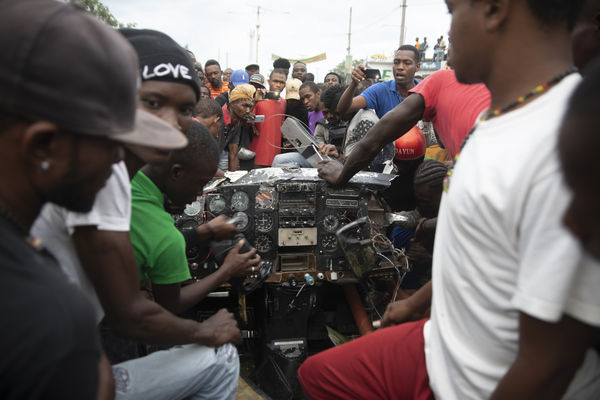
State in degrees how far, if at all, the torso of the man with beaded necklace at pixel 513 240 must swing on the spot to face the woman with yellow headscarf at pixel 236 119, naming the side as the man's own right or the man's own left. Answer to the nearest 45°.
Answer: approximately 45° to the man's own right

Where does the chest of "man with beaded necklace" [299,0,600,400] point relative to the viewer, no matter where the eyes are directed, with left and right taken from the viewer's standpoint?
facing to the left of the viewer

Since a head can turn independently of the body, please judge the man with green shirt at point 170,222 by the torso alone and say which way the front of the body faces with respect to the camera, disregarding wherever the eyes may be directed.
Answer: to the viewer's right

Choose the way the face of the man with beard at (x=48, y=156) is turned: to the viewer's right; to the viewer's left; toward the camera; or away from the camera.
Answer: to the viewer's right

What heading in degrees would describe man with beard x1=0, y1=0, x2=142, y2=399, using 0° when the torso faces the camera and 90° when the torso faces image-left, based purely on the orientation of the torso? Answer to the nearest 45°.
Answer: approximately 270°

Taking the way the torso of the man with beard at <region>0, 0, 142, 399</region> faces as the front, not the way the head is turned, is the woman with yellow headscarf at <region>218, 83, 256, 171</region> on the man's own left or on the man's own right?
on the man's own left

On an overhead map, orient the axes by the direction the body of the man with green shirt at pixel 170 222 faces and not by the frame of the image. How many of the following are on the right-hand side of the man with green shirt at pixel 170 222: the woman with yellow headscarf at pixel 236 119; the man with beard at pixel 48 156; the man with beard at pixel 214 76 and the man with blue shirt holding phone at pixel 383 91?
1

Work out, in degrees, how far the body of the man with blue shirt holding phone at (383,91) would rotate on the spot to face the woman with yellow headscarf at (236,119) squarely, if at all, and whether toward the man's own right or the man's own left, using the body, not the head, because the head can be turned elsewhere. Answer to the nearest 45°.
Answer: approximately 45° to the man's own right

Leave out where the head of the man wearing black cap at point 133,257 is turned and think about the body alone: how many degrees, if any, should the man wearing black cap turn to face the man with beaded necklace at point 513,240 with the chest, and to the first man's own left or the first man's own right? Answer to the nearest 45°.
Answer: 0° — they already face them

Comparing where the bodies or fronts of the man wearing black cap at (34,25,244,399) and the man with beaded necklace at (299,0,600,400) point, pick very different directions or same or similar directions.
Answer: very different directions

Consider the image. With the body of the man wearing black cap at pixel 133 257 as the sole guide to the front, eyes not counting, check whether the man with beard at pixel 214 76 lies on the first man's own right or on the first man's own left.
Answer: on the first man's own left

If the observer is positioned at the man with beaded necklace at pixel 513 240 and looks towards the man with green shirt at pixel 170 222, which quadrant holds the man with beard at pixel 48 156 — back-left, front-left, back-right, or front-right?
front-left

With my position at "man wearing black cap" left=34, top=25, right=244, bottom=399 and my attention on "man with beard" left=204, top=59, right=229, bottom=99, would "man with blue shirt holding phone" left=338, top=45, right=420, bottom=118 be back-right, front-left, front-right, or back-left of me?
front-right

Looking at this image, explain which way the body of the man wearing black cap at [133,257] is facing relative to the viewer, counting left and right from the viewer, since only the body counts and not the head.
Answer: facing the viewer and to the right of the viewer

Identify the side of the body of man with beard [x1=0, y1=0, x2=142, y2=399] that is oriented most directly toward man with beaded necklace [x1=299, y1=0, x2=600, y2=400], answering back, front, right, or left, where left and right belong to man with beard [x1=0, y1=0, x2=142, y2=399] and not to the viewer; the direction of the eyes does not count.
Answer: front

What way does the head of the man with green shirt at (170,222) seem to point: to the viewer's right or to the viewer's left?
to the viewer's right
